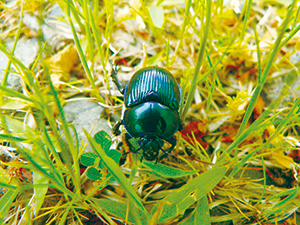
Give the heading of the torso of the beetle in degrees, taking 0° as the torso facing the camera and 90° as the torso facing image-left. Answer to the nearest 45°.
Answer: approximately 0°

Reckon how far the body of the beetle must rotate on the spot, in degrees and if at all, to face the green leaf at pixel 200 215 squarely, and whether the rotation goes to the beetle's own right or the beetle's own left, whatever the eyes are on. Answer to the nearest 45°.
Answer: approximately 45° to the beetle's own left

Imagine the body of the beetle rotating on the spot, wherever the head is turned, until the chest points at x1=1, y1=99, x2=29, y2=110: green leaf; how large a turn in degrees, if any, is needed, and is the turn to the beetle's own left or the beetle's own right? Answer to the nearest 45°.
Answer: approximately 90° to the beetle's own right

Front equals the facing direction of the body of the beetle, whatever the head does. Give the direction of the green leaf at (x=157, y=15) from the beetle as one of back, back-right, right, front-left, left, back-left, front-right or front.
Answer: back

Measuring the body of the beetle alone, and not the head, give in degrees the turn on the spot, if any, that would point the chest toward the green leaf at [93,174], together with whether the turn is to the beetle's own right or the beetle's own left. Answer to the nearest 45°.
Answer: approximately 45° to the beetle's own right

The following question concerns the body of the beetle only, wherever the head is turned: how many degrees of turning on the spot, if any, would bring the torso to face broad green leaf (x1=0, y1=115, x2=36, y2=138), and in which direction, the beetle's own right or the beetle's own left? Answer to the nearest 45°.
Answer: approximately 90° to the beetle's own right
